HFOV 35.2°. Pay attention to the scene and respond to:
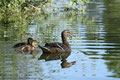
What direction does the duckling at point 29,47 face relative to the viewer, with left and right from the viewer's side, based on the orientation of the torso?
facing to the right of the viewer

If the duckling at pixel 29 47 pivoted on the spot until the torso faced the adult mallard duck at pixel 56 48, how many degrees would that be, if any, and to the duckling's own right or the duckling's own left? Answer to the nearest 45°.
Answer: approximately 45° to the duckling's own right

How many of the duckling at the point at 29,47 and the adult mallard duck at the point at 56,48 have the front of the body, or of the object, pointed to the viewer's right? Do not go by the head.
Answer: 2

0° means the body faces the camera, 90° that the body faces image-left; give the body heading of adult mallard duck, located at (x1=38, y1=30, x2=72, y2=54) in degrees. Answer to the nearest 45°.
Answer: approximately 270°

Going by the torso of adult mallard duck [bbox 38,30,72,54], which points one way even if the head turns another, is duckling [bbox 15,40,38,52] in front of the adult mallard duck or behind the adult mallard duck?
behind
